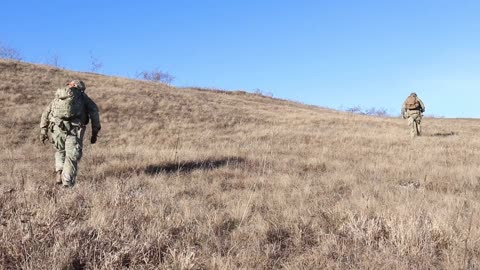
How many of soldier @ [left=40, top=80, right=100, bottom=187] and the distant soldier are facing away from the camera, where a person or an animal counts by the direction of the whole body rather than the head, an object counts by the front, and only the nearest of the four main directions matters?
2

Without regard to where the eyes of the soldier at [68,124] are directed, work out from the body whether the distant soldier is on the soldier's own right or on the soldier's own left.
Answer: on the soldier's own right

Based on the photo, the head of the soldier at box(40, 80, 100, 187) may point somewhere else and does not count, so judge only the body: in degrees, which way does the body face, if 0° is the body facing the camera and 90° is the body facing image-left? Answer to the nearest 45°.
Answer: approximately 180°

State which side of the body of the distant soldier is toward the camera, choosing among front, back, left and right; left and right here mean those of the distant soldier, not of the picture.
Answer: back

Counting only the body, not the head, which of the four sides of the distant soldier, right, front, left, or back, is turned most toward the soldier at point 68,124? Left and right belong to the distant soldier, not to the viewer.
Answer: back
